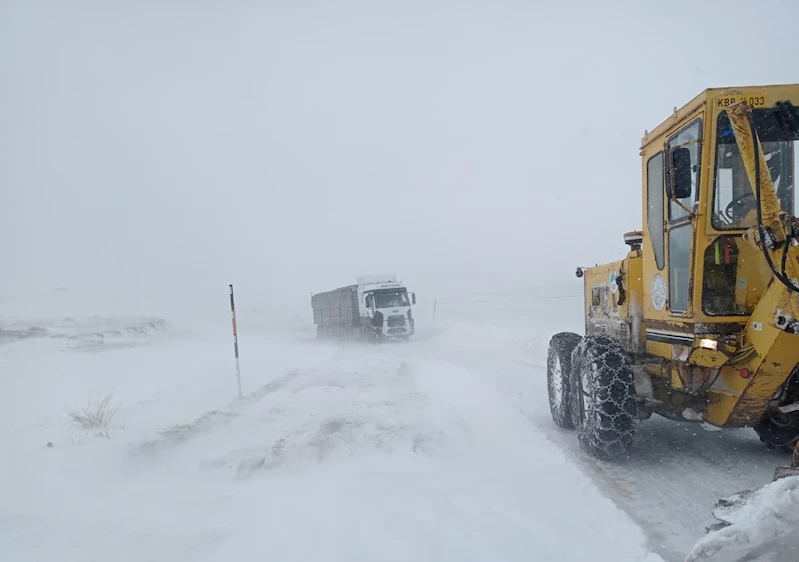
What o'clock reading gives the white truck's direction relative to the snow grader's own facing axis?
The white truck is roughly at 6 o'clock from the snow grader.

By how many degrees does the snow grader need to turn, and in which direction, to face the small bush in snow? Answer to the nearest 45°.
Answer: approximately 135° to its right

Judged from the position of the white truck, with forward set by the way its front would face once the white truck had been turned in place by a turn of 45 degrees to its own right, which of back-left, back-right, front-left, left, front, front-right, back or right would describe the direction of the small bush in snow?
front

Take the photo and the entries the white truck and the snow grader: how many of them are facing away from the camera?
0

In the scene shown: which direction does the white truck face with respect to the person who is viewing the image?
facing the viewer and to the right of the viewer

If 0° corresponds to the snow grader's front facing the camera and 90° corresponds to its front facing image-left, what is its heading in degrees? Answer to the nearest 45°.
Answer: approximately 315°
